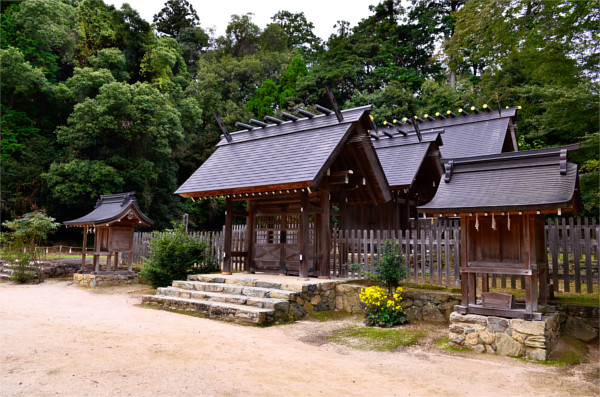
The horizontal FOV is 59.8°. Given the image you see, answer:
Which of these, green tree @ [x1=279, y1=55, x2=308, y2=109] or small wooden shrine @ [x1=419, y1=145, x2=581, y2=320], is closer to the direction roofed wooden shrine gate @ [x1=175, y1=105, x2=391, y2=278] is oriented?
the small wooden shrine

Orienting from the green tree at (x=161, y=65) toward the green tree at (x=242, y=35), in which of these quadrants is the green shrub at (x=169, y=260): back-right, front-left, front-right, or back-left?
back-right

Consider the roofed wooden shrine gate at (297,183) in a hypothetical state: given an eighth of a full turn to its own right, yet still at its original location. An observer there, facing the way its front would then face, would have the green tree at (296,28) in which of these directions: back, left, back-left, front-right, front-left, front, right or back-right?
right

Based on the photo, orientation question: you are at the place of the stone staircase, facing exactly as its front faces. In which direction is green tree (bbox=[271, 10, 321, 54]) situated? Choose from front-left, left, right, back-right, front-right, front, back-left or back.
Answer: back-right

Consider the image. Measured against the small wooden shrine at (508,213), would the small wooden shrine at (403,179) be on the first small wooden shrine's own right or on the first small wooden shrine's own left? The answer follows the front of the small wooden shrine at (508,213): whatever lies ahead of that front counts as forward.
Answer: on the first small wooden shrine's own right

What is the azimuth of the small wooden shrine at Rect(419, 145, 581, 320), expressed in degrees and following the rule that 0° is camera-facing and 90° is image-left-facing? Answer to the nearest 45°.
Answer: approximately 45°

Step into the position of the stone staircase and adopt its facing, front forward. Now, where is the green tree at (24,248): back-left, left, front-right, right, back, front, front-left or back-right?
right

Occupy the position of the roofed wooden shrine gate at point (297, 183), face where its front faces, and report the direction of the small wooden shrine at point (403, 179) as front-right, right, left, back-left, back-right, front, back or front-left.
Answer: back

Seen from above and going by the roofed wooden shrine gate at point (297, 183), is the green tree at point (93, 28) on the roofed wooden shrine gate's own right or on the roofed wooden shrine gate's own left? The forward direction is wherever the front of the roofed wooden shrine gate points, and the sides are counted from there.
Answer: on the roofed wooden shrine gate's own right

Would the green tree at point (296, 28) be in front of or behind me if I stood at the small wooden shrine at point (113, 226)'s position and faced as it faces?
behind

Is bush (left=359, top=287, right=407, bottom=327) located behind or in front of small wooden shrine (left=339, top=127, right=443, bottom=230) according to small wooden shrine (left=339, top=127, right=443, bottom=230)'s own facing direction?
in front

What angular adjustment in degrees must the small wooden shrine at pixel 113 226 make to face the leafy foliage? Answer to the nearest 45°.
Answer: approximately 90° to its left
